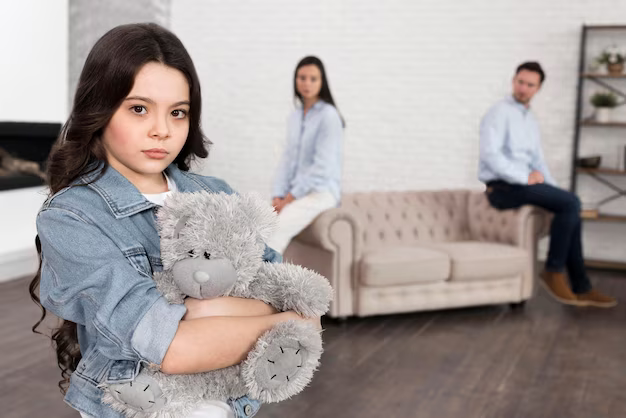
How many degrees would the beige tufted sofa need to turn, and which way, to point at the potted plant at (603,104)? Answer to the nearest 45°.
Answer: approximately 90° to its left

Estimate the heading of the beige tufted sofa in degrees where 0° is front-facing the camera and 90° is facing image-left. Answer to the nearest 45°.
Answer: approximately 315°

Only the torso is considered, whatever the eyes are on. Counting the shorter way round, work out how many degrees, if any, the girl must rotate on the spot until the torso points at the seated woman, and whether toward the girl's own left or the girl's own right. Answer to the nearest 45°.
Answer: approximately 135° to the girl's own left

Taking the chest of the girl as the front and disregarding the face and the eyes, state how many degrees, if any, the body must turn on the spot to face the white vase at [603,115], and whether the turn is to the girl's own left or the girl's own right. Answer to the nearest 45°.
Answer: approximately 90° to the girl's own left

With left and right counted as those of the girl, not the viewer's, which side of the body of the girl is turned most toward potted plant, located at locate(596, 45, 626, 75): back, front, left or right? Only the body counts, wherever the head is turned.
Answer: left
